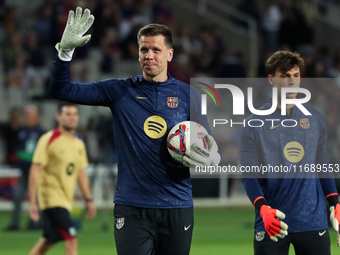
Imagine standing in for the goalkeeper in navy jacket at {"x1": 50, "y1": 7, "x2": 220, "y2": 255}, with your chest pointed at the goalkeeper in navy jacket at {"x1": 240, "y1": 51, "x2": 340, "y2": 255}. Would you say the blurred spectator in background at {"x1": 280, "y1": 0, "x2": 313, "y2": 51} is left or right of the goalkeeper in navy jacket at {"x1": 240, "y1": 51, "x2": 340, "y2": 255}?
left

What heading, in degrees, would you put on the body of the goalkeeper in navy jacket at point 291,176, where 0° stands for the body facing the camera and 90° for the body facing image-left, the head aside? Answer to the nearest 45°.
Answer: approximately 0°

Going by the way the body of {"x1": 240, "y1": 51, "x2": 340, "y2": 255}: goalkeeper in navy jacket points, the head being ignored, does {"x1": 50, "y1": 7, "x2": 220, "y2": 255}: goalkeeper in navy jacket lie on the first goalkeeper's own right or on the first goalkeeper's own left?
on the first goalkeeper's own right

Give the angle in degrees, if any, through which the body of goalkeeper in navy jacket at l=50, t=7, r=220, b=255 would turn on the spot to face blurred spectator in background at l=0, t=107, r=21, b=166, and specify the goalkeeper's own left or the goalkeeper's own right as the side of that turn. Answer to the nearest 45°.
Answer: approximately 180°

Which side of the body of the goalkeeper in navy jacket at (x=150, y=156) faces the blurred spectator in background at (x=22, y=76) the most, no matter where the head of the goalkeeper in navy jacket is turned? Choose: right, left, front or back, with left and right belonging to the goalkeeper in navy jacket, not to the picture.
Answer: back

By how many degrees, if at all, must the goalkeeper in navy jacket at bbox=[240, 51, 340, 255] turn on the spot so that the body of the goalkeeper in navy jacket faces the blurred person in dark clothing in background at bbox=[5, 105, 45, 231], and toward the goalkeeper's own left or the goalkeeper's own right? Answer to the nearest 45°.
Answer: approximately 135° to the goalkeeper's own right

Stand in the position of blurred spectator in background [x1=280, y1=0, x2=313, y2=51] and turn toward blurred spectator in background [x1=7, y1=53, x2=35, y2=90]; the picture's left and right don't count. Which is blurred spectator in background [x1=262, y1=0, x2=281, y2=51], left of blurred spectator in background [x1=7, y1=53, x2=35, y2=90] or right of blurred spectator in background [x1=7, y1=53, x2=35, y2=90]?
right

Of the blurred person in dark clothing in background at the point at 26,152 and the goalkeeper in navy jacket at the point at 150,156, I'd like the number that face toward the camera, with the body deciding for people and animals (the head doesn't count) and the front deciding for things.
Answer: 2

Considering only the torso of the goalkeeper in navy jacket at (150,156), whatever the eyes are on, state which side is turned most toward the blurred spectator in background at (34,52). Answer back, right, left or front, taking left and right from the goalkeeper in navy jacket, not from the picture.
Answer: back

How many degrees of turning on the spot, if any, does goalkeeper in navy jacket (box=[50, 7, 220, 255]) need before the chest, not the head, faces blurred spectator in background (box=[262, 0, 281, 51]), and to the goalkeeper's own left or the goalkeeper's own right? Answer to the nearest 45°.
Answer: approximately 180°

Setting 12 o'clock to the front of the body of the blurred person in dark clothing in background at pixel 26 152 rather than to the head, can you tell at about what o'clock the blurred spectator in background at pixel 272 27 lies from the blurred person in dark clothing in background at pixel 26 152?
the blurred spectator in background at pixel 272 27 is roughly at 8 o'clock from the blurred person in dark clothing in background at pixel 26 152.

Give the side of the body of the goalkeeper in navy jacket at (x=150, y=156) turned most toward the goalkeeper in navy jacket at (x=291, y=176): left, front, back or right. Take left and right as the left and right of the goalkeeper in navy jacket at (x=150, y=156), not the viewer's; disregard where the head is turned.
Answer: left

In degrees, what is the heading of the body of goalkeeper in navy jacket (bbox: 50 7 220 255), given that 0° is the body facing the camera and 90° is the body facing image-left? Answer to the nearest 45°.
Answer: approximately 0°
